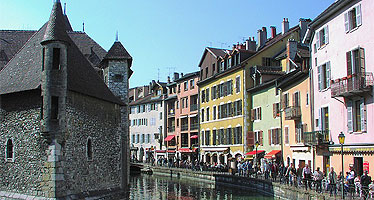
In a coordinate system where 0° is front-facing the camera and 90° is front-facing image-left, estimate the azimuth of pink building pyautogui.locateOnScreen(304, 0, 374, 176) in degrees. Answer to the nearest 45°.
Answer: approximately 45°

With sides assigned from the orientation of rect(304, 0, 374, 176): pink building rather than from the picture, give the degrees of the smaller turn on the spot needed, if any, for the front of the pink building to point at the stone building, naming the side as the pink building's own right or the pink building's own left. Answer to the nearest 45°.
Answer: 0° — it already faces it
